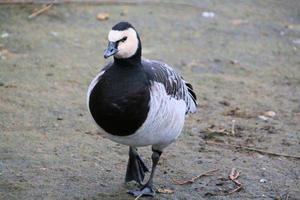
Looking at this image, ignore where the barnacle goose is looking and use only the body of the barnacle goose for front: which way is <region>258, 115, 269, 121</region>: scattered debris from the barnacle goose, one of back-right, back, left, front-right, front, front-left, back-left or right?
back

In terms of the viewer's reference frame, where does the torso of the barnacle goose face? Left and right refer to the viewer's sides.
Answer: facing the viewer and to the left of the viewer

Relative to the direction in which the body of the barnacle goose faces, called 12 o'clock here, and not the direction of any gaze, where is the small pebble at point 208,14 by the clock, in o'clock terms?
The small pebble is roughly at 5 o'clock from the barnacle goose.

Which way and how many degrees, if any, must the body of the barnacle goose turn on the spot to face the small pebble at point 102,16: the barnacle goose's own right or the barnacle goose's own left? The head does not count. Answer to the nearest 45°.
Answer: approximately 135° to the barnacle goose's own right

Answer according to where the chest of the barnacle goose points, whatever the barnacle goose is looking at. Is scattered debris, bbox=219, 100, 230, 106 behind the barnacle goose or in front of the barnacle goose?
behind

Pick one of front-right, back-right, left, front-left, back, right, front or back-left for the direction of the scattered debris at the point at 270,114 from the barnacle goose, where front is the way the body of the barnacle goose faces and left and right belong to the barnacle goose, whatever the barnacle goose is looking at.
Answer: back

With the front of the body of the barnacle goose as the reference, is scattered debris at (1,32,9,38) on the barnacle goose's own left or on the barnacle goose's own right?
on the barnacle goose's own right
